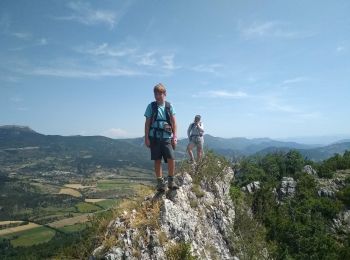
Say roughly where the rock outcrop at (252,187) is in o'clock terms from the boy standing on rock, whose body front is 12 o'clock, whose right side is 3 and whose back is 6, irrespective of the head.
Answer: The rock outcrop is roughly at 7 o'clock from the boy standing on rock.

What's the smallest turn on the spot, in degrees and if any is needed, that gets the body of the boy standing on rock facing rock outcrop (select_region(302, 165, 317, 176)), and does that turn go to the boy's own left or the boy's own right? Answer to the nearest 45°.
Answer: approximately 135° to the boy's own left

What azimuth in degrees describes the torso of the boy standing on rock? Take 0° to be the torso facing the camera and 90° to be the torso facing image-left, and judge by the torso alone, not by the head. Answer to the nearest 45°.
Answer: approximately 0°
